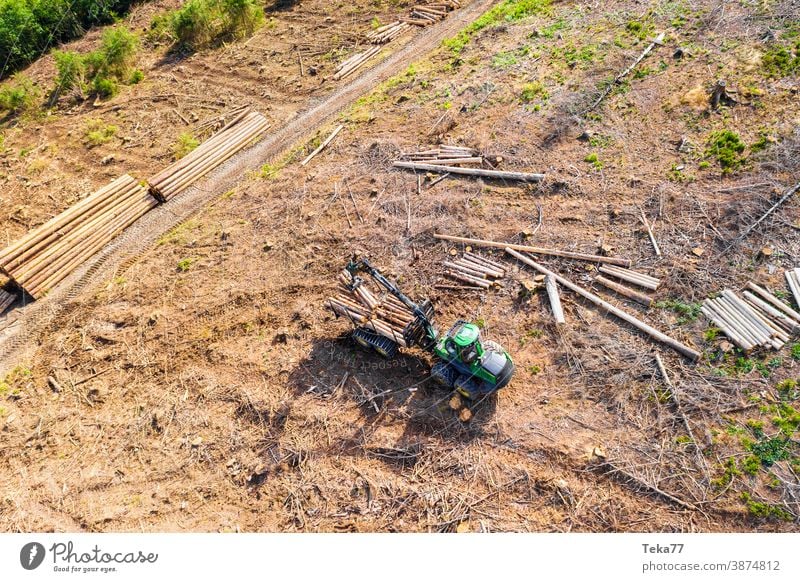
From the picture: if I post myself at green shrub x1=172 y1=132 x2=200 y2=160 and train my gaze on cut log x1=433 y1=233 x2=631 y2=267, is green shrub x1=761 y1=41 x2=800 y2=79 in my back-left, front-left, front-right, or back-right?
front-left

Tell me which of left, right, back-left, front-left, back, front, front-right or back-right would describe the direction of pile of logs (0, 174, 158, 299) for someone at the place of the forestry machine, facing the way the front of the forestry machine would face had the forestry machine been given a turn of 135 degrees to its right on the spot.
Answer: front-right

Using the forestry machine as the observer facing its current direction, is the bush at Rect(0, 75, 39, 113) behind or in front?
behind

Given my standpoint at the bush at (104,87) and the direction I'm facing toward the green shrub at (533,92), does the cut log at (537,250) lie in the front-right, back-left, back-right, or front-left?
front-right

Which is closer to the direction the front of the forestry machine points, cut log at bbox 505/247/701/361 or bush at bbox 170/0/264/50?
the cut log

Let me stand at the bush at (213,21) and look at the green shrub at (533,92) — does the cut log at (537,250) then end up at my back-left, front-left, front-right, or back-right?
front-right

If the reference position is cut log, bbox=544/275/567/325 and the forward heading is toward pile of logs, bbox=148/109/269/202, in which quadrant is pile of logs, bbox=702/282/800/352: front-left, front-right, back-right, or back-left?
back-right

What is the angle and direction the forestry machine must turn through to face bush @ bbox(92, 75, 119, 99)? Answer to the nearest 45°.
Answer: approximately 180°

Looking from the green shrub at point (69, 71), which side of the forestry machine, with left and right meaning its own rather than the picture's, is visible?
back

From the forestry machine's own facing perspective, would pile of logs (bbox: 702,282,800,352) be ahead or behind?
ahead

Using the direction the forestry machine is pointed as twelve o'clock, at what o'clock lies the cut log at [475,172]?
The cut log is roughly at 8 o'clock from the forestry machine.

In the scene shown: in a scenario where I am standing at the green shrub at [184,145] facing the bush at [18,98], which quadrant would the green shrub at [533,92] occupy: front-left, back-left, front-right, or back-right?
back-right

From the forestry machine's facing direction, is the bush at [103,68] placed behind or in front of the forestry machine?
behind

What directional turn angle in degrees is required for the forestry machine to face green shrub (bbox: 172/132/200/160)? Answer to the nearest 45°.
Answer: approximately 180°

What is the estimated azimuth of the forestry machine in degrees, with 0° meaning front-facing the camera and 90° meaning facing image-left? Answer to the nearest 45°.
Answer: approximately 315°

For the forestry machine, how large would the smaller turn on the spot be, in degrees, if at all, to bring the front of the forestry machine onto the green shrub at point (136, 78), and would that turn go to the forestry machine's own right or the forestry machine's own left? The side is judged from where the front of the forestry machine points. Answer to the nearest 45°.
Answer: approximately 180°

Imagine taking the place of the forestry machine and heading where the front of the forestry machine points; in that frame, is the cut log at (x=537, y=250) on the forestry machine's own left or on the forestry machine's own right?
on the forestry machine's own left

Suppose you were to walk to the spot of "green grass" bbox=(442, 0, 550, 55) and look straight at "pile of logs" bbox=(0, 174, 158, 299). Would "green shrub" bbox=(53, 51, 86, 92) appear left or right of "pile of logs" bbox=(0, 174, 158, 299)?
right
